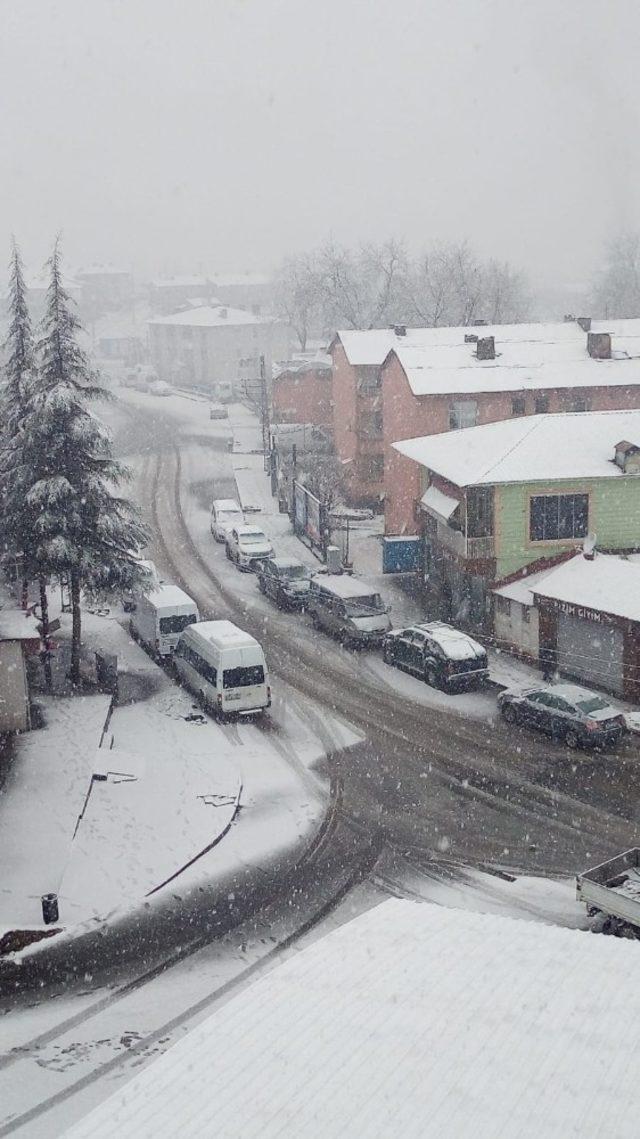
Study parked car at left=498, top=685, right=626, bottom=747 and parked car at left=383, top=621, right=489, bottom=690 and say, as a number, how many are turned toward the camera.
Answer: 0

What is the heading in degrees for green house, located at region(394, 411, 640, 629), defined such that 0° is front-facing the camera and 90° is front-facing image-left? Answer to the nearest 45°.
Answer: approximately 90°

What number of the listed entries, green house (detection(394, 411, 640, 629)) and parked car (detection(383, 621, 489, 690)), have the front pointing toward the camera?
1
